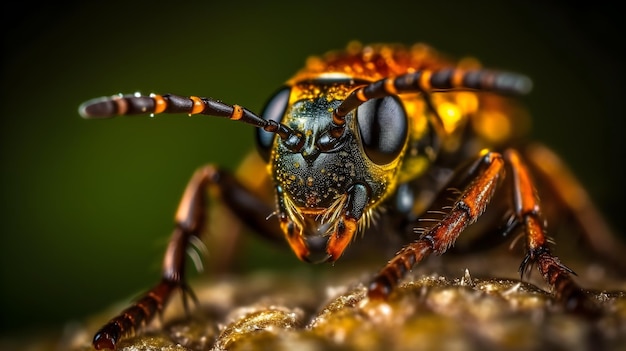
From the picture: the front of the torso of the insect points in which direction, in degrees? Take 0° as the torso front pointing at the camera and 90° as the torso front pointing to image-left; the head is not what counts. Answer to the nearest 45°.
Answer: approximately 45°
